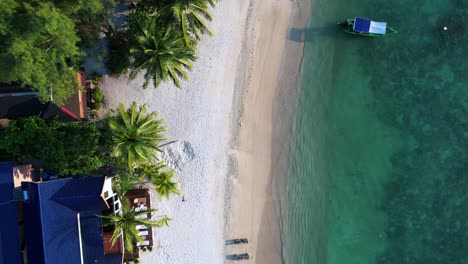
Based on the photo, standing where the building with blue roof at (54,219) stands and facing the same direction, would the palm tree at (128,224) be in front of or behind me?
in front

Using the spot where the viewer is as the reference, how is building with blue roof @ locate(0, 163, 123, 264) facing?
facing to the right of the viewer

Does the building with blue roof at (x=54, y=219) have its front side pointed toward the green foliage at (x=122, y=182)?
yes
